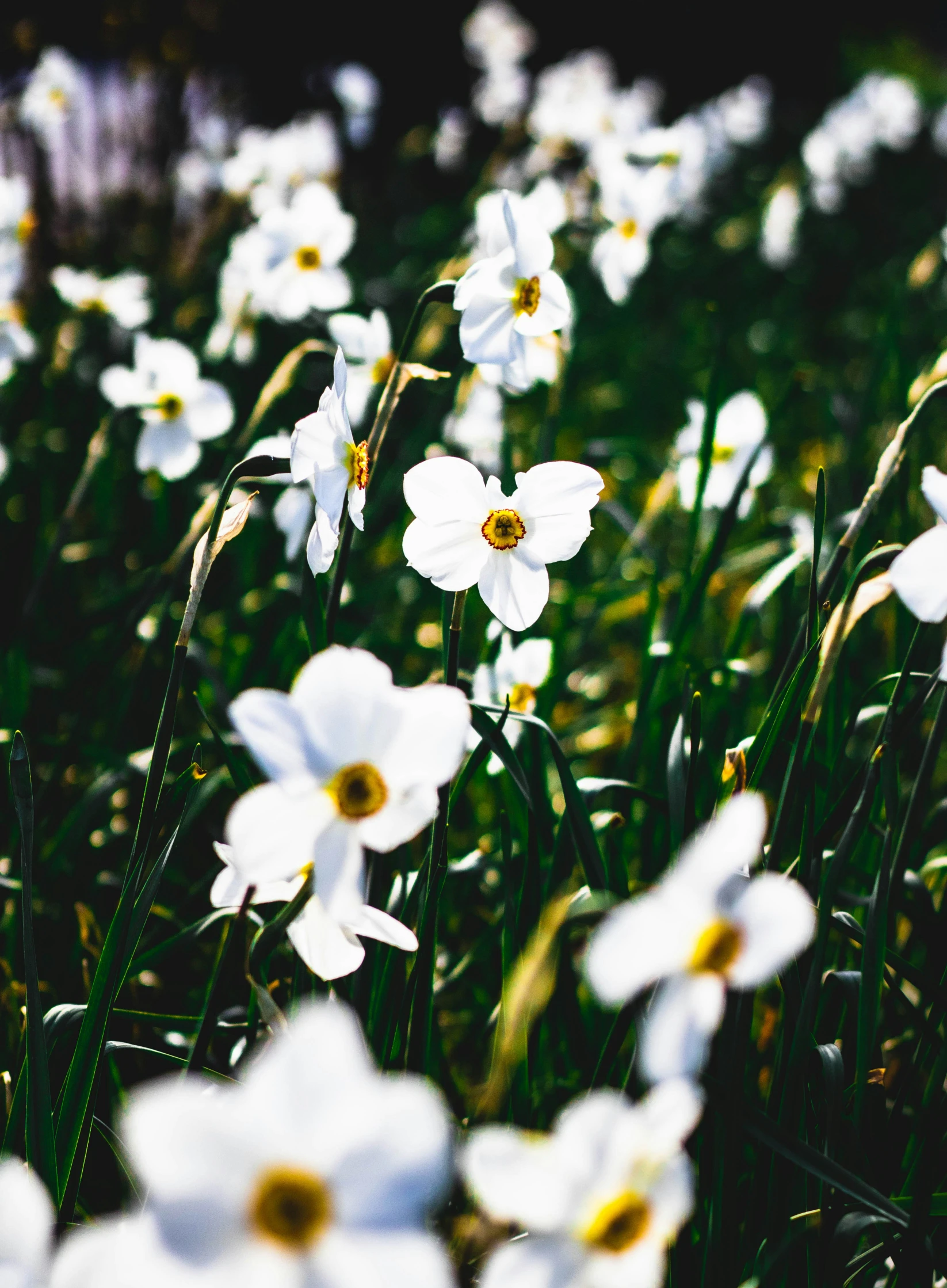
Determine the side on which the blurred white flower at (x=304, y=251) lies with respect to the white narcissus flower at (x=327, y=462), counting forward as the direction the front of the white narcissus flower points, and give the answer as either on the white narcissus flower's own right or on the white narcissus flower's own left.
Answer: on the white narcissus flower's own left

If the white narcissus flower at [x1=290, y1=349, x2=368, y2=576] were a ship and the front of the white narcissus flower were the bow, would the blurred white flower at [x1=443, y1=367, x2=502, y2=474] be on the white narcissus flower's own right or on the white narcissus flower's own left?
on the white narcissus flower's own left

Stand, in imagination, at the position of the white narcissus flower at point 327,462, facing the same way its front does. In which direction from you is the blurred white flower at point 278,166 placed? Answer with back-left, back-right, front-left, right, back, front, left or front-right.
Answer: left

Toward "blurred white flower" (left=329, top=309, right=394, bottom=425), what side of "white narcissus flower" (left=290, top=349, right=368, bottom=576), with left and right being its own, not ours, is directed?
left

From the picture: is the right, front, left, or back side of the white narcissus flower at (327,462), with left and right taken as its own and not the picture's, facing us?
right

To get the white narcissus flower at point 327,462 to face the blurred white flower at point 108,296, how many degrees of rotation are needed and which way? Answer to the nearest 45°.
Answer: approximately 90° to its left
